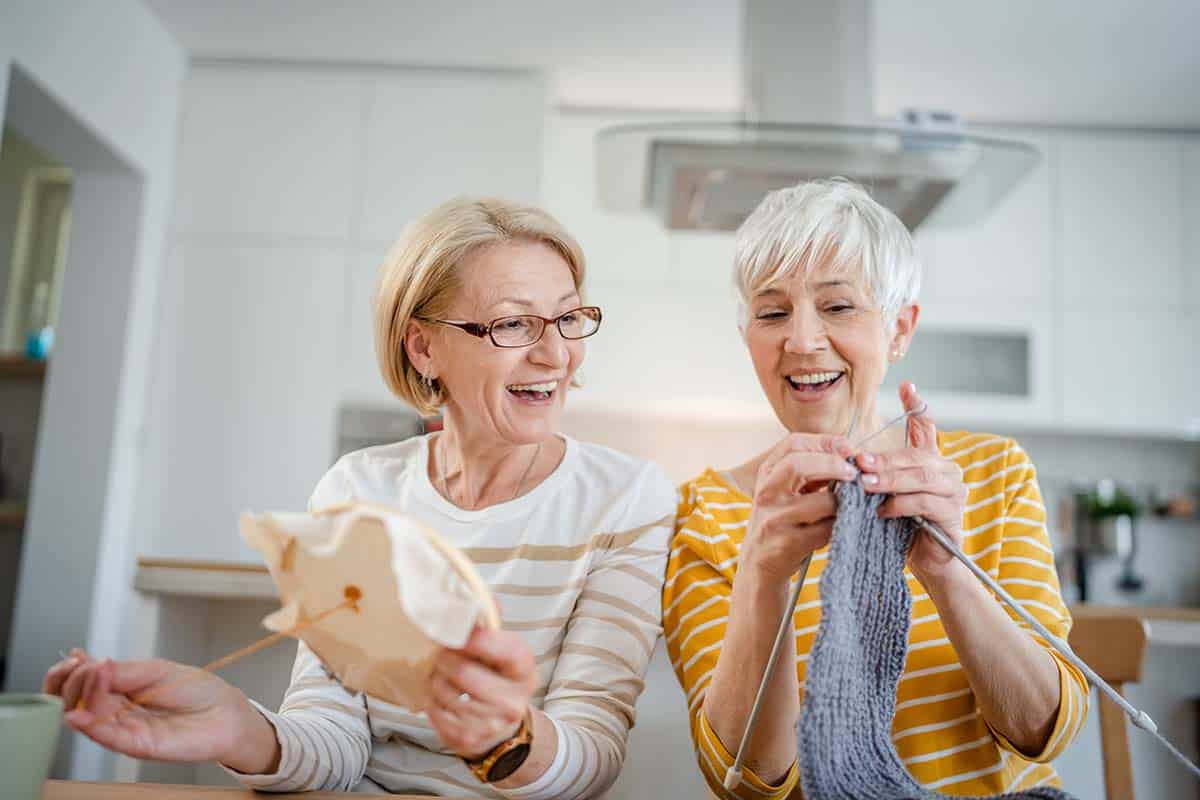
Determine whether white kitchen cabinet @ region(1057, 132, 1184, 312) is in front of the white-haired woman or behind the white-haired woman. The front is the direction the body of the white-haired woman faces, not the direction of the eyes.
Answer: behind

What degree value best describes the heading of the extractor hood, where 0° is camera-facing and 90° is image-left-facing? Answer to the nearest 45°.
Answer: approximately 0°

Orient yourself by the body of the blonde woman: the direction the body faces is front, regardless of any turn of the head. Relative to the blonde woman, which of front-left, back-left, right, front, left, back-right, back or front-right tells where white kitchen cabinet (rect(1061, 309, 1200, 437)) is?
back-left

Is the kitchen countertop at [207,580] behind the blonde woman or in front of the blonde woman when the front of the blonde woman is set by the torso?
behind

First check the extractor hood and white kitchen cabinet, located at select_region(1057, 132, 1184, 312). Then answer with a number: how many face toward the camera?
2

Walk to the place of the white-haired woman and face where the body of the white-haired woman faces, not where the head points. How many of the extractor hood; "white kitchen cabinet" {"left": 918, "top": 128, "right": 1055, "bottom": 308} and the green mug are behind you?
2

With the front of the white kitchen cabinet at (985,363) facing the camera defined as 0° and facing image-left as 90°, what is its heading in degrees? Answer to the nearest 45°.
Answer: approximately 0°

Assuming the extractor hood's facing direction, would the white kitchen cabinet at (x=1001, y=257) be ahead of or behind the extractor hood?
behind

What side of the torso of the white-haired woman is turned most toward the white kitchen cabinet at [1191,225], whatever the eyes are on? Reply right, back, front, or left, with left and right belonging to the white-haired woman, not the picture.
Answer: back
